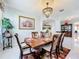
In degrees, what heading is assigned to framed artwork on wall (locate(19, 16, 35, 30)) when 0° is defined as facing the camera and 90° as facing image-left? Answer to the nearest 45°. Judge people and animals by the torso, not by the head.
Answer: approximately 315°

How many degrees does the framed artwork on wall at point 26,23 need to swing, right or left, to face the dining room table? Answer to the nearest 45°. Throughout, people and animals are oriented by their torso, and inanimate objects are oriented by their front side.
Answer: approximately 45° to its right
